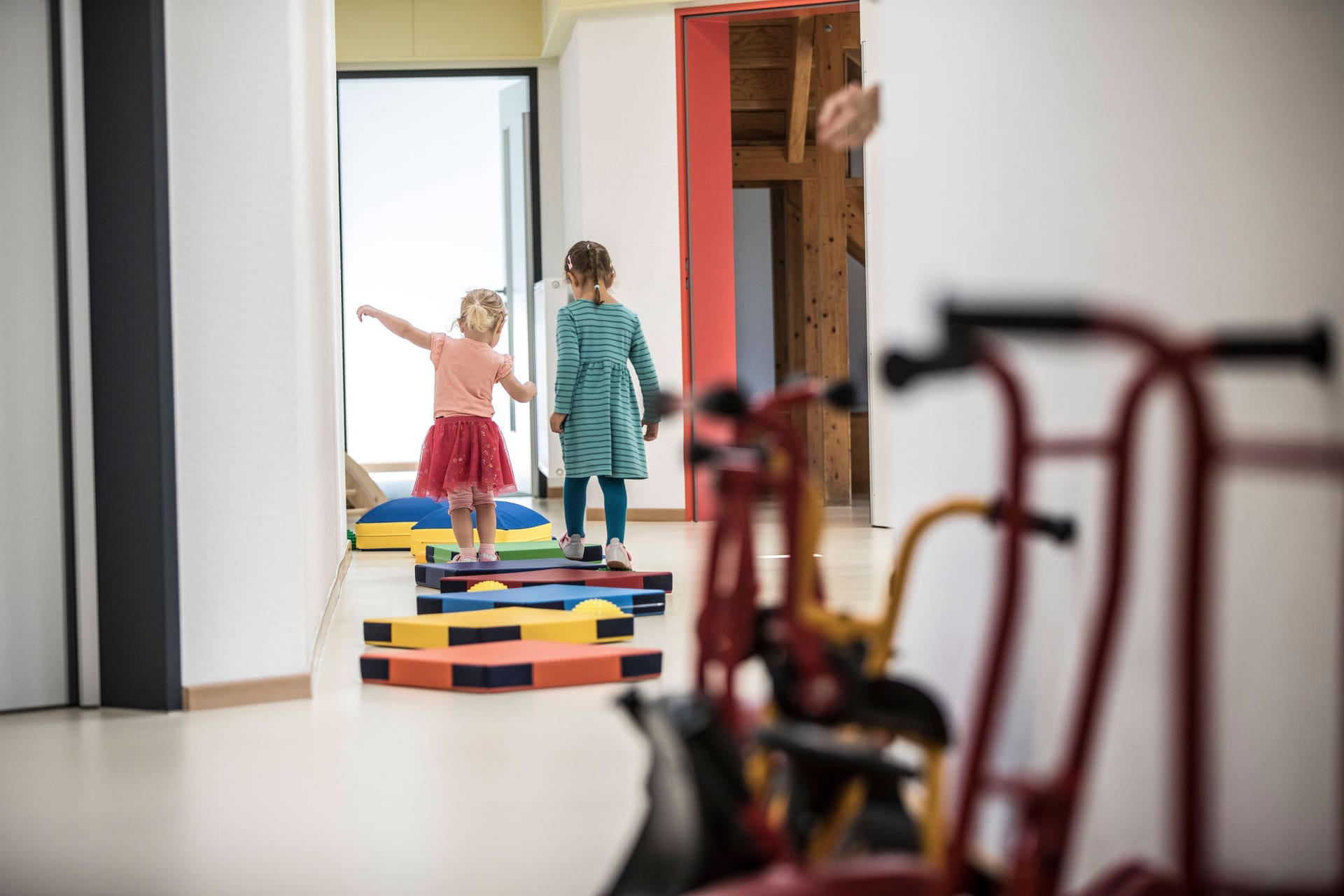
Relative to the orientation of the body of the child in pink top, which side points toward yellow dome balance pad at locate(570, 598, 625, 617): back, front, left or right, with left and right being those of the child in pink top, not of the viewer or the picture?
back

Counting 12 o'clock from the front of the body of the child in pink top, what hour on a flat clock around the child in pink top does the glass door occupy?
The glass door is roughly at 12 o'clock from the child in pink top.

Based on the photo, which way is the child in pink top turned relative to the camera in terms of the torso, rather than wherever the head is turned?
away from the camera

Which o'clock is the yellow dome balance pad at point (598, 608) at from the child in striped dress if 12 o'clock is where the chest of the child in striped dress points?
The yellow dome balance pad is roughly at 6 o'clock from the child in striped dress.

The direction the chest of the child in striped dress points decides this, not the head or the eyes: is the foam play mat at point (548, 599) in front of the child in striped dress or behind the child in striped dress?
behind

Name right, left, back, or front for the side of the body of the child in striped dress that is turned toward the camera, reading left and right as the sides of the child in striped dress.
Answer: back

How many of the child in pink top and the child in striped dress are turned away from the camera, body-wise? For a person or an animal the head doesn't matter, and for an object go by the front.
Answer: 2

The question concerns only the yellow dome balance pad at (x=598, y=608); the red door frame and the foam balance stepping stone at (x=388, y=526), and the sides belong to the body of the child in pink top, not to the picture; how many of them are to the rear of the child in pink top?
1

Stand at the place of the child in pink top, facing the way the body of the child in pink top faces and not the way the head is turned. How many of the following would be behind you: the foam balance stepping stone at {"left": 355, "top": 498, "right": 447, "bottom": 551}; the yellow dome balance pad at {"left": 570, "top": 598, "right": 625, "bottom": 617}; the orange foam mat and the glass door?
2

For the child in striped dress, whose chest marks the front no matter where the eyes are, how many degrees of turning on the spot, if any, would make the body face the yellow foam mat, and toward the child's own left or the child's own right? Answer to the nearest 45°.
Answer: approximately 180°

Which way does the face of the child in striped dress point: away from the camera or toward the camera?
away from the camera

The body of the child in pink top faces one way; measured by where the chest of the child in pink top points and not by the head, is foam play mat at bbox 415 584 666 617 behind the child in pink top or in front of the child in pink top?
behind

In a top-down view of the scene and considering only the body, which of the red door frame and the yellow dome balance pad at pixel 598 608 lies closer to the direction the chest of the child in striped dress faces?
the red door frame

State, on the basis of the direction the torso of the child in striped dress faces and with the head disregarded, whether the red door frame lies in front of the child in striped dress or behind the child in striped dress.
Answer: in front
